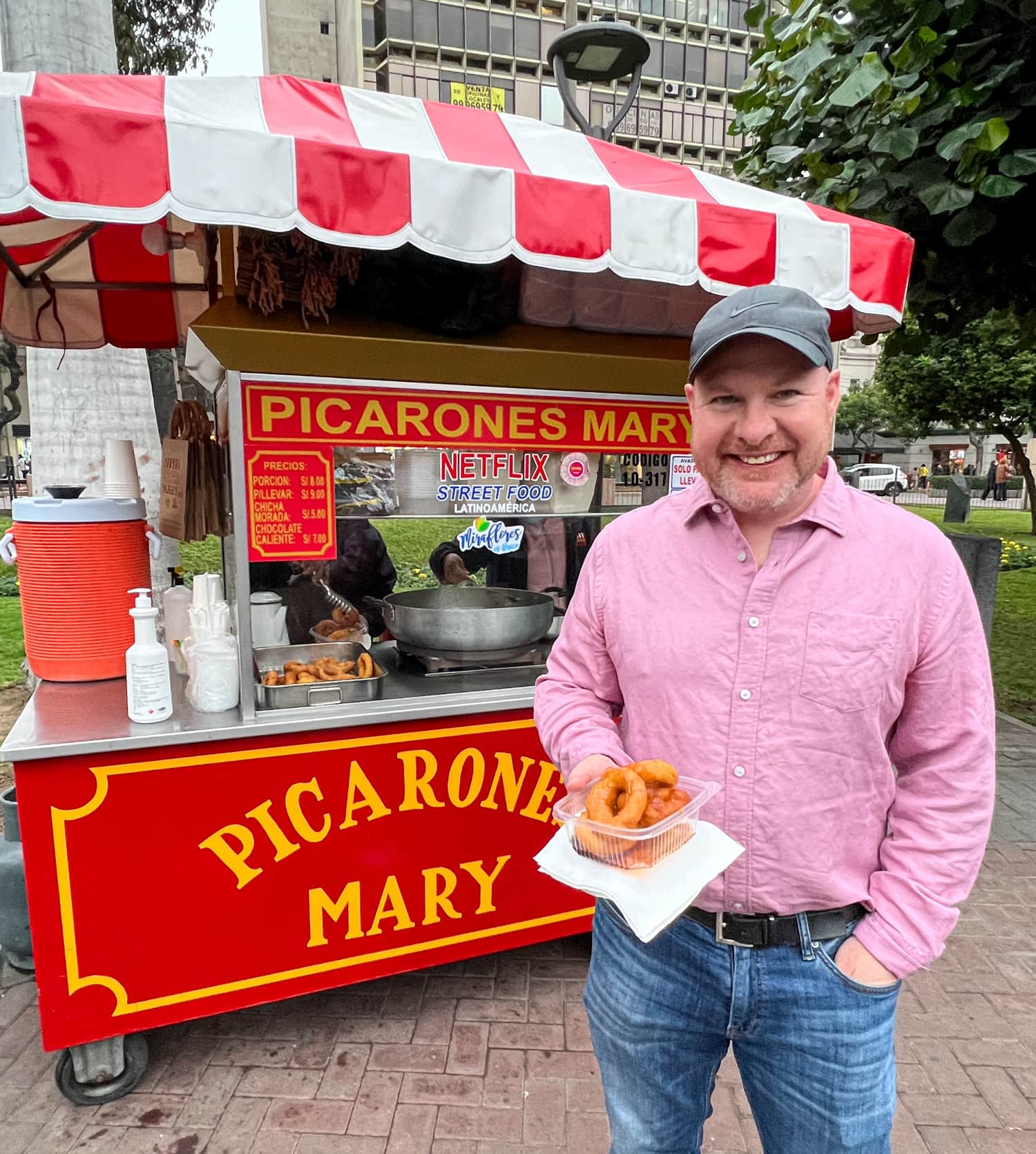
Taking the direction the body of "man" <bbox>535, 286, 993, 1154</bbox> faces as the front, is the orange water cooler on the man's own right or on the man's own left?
on the man's own right

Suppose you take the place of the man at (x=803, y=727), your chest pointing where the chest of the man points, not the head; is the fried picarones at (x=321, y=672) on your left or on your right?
on your right

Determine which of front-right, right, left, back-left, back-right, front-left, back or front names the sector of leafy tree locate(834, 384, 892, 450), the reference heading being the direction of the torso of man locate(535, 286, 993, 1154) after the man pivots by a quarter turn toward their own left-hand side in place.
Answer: left

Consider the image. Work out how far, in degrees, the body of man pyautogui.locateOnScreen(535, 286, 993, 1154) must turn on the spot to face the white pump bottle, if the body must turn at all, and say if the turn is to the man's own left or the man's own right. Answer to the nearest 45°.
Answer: approximately 90° to the man's own right

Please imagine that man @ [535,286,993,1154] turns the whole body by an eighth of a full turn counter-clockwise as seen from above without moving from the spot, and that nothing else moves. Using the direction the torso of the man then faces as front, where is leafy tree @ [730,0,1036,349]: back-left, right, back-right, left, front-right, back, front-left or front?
back-left

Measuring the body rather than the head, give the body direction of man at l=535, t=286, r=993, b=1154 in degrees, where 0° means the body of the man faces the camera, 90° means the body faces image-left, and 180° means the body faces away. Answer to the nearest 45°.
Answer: approximately 0°

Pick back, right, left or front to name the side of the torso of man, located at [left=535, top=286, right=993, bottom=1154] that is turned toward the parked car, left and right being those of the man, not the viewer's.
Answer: back

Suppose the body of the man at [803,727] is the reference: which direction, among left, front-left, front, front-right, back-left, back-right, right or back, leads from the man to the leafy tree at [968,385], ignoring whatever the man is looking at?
back

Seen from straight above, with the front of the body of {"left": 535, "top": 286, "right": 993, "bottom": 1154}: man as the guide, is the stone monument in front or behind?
behind

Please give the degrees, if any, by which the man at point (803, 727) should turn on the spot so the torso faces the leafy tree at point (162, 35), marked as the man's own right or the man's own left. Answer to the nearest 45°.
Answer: approximately 135° to the man's own right

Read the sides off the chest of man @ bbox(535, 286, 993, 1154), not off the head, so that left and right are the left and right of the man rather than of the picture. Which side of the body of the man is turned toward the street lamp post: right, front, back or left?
back

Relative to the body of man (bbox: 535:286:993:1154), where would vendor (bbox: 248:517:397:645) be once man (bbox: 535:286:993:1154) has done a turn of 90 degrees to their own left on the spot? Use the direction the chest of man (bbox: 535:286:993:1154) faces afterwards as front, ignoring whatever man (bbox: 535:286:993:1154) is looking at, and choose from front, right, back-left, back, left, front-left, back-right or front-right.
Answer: back-left

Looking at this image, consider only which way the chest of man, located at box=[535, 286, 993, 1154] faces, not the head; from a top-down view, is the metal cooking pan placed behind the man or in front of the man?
behind
